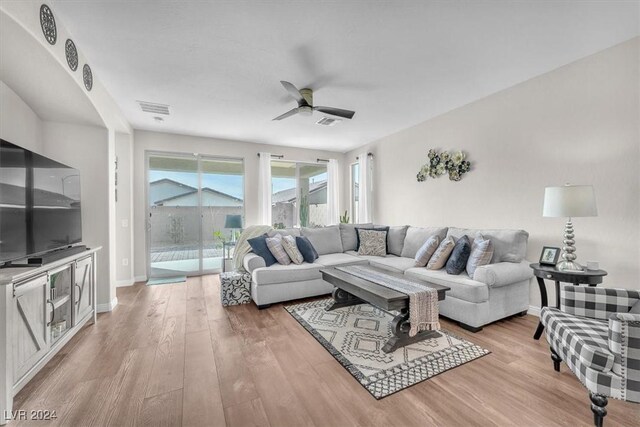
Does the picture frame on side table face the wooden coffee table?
yes

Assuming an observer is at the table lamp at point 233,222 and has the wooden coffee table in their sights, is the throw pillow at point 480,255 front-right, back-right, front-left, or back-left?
front-left

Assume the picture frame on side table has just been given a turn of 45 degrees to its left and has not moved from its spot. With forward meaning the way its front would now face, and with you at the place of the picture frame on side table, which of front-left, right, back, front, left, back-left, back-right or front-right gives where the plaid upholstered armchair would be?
front

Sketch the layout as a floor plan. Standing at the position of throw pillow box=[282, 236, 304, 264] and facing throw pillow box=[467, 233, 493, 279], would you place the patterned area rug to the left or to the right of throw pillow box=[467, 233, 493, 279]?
right

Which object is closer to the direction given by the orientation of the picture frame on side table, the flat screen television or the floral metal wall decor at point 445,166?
the flat screen television

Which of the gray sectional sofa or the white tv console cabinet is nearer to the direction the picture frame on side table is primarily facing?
the white tv console cabinet

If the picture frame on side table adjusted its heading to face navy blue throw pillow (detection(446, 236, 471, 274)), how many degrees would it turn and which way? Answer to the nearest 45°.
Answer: approximately 45° to its right

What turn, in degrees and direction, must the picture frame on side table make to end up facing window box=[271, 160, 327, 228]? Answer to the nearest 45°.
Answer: approximately 45° to its right

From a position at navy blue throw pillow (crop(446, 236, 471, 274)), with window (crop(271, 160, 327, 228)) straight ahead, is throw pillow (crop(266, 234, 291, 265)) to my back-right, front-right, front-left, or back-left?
front-left

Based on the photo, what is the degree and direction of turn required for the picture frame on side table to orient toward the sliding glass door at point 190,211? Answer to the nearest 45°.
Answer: approximately 45° to its right

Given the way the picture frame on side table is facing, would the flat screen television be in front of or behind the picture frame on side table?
in front

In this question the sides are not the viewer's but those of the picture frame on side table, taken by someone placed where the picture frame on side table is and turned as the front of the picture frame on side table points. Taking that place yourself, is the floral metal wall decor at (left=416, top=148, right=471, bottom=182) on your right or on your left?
on your right

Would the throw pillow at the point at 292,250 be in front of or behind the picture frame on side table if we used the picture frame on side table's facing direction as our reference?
in front

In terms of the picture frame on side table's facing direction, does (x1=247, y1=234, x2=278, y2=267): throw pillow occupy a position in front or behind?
in front

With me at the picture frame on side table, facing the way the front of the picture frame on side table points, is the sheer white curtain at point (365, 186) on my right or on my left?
on my right

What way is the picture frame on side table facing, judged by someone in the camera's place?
facing the viewer and to the left of the viewer

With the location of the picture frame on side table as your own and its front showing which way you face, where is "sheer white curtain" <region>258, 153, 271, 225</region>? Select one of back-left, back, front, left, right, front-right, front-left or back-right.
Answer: front-right
